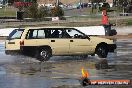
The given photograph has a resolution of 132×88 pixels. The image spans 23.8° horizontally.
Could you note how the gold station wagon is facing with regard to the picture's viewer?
facing away from the viewer and to the right of the viewer
